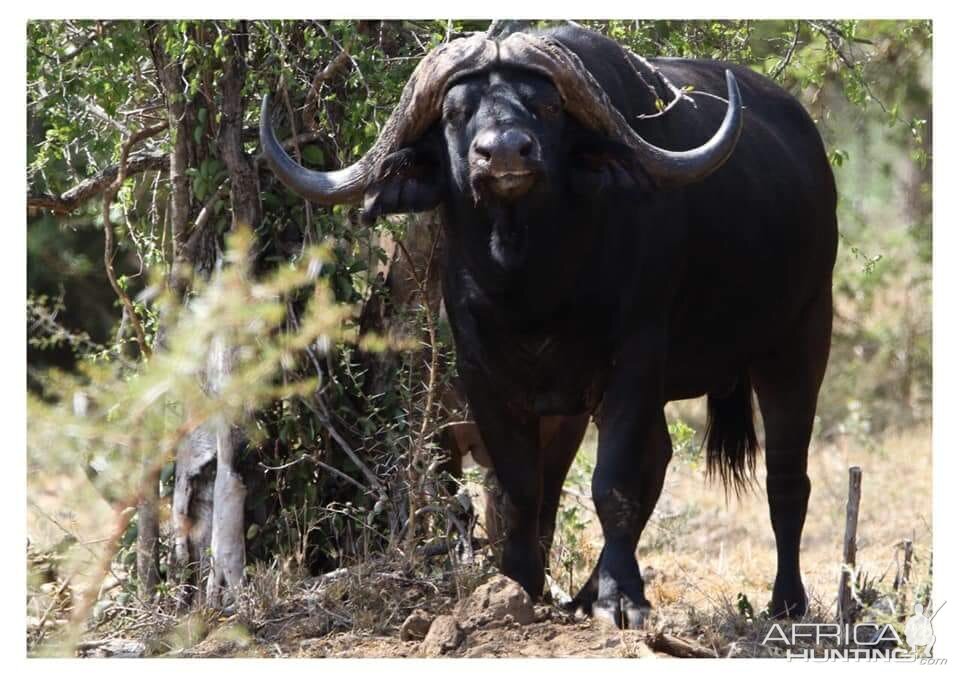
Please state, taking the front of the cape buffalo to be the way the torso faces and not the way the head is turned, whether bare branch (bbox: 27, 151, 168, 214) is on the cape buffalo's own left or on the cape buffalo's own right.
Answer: on the cape buffalo's own right

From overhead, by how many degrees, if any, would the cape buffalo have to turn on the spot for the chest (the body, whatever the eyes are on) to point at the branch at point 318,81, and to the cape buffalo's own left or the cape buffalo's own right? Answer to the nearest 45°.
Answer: approximately 90° to the cape buffalo's own right

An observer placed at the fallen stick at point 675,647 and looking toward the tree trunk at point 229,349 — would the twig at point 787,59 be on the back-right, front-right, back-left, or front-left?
front-right

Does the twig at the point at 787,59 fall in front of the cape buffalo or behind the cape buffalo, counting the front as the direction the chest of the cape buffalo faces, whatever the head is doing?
behind

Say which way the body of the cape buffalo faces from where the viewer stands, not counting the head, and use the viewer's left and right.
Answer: facing the viewer and to the left of the viewer

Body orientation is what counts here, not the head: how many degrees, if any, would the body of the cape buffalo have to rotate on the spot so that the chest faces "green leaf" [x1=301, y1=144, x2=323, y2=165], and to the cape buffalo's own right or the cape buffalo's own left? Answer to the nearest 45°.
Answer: approximately 90° to the cape buffalo's own right
